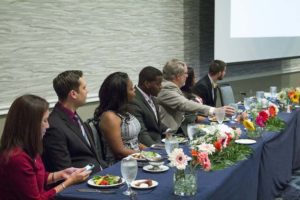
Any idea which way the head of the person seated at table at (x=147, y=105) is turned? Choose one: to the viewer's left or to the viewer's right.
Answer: to the viewer's right

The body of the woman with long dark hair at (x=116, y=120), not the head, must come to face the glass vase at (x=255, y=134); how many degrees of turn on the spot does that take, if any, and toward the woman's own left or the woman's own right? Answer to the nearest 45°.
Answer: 0° — they already face it

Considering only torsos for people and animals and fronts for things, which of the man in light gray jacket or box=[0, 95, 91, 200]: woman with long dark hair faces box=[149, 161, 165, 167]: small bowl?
the woman with long dark hair

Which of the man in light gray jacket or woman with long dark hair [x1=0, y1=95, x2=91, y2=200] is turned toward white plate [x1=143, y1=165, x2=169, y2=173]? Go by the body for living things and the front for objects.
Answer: the woman with long dark hair

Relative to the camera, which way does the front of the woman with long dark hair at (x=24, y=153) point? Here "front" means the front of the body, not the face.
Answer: to the viewer's right

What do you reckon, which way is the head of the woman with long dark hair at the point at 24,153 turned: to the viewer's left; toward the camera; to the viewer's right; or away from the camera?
to the viewer's right

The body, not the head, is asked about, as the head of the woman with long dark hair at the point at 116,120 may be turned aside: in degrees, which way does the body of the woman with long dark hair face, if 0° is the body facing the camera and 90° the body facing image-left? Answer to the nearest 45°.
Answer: approximately 270°

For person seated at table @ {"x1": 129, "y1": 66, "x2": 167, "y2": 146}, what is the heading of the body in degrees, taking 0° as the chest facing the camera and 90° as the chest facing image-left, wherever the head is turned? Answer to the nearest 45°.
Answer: approximately 315°

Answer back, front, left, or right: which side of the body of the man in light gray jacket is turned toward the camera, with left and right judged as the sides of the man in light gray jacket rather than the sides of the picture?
right

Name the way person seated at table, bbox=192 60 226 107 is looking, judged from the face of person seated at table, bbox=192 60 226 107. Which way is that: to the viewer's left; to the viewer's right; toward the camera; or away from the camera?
to the viewer's right

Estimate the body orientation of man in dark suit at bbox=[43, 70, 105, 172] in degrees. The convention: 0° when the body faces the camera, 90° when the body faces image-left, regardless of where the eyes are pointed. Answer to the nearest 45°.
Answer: approximately 270°

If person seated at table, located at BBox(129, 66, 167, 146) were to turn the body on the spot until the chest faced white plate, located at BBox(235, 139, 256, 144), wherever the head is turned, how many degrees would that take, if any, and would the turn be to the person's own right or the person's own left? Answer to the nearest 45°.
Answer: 0° — they already face it
